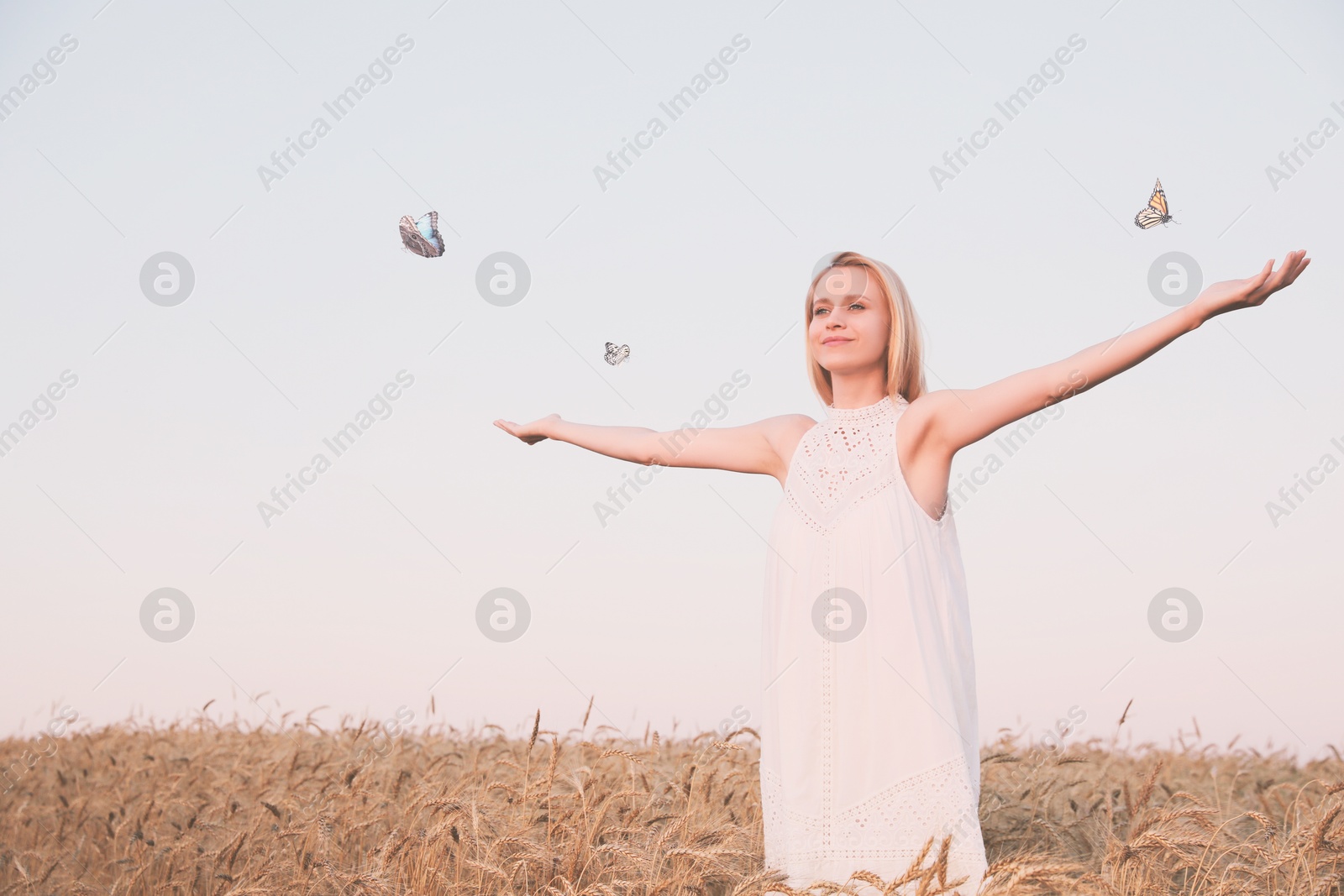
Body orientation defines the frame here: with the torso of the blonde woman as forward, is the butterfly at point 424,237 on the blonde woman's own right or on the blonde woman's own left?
on the blonde woman's own right

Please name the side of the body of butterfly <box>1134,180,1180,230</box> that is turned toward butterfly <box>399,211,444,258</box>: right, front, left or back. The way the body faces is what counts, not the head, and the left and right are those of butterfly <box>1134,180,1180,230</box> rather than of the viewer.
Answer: back

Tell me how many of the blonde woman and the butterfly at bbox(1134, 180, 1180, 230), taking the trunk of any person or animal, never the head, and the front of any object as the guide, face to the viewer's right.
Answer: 1

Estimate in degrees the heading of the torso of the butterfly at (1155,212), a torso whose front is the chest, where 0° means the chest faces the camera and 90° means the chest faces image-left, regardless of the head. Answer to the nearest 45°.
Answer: approximately 270°

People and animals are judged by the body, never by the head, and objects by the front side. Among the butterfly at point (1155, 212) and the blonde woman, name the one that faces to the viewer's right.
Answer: the butterfly

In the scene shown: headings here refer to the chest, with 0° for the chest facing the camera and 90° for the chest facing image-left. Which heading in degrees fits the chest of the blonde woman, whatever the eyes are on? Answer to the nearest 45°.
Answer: approximately 45°
